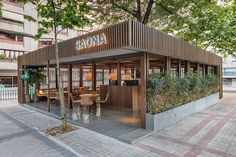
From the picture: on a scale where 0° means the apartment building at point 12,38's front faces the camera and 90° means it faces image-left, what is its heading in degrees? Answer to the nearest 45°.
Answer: approximately 315°

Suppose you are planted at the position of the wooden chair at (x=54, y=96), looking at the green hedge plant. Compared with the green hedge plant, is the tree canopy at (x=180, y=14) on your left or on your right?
left

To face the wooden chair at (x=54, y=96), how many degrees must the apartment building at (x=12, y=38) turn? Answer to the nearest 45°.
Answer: approximately 45° to its right
